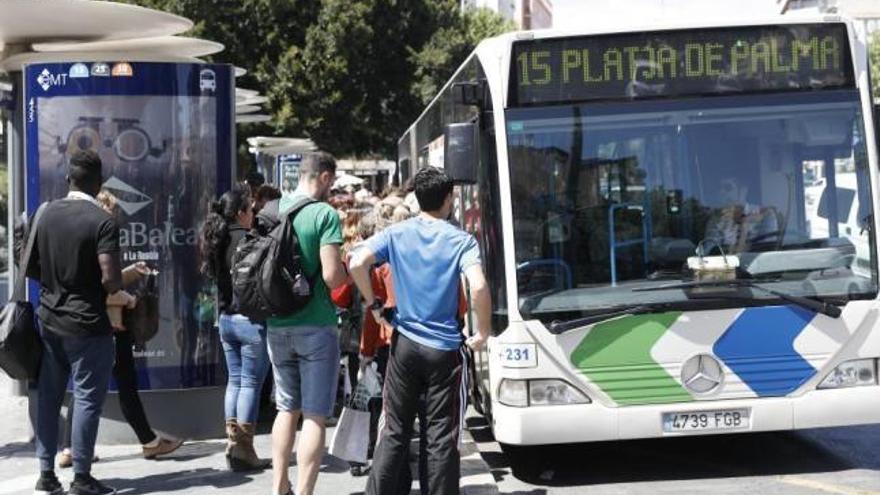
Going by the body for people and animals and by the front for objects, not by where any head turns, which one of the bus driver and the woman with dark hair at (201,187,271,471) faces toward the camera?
the bus driver

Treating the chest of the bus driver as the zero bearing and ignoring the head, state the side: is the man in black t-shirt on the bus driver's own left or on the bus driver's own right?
on the bus driver's own right

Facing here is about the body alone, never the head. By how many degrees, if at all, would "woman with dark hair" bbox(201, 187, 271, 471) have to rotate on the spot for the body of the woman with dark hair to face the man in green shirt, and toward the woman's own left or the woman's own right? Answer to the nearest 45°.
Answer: approximately 90° to the woman's own right

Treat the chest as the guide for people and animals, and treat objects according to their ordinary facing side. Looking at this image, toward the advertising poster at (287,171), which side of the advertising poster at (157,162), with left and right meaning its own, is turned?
back

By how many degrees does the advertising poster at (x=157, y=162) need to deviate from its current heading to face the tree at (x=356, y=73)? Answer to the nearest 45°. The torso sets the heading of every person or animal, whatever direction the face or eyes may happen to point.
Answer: approximately 180°

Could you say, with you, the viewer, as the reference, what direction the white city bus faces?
facing the viewer

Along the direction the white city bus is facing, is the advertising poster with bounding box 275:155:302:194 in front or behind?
behind

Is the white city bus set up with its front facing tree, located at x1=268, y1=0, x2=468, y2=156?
no

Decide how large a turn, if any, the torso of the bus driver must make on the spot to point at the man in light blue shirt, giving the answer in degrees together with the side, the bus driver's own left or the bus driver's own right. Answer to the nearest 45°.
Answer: approximately 45° to the bus driver's own right

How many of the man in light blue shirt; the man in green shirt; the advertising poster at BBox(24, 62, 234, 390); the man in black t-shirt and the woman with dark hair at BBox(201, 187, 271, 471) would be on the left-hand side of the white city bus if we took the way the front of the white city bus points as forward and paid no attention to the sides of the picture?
0

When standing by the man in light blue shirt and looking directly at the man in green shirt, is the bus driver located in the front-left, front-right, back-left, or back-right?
back-right

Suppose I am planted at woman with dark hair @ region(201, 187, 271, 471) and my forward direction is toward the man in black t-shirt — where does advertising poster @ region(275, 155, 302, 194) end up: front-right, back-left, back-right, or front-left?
back-right

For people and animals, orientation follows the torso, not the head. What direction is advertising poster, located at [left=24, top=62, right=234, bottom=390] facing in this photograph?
toward the camera
